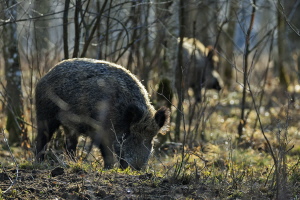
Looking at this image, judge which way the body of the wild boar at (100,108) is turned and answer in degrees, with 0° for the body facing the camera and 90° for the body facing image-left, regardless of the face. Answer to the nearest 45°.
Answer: approximately 315°
